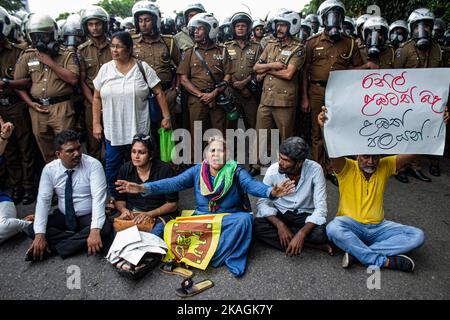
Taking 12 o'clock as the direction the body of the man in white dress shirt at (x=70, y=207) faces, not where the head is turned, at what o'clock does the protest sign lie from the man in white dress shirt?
The protest sign is roughly at 10 o'clock from the man in white dress shirt.

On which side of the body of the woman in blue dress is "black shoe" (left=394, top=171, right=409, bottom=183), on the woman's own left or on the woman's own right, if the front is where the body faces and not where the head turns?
on the woman's own left

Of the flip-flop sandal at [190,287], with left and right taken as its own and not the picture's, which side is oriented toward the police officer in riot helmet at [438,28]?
back

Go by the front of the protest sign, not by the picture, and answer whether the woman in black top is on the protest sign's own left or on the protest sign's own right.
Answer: on the protest sign's own right

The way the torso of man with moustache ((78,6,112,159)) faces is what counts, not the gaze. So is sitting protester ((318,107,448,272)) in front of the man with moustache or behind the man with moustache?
in front

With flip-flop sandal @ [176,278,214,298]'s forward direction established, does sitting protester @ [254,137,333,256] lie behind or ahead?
behind

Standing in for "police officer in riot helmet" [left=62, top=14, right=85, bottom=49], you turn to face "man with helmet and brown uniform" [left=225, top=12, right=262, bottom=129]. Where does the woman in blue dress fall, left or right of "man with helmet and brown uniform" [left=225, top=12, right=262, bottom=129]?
right
